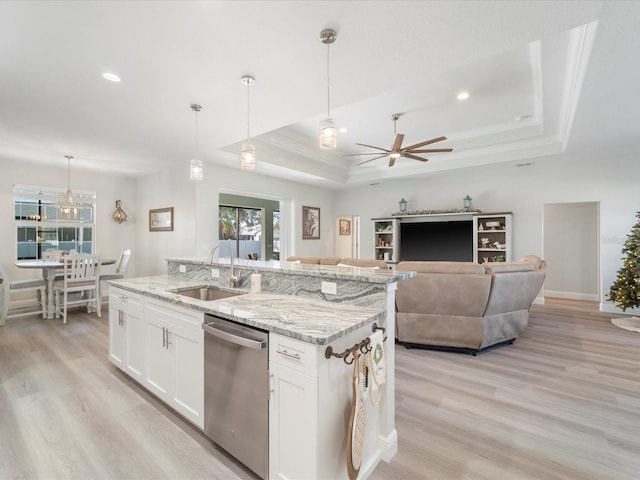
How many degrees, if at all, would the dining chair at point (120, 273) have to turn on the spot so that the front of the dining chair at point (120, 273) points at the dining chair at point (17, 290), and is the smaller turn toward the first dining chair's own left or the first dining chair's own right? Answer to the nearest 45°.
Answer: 0° — it already faces it

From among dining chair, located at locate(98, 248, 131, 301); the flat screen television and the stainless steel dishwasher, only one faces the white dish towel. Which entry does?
the flat screen television

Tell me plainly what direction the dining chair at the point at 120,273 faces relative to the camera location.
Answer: facing to the left of the viewer

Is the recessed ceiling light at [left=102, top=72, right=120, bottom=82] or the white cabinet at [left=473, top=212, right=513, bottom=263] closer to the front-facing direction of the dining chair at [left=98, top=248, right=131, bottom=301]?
the recessed ceiling light

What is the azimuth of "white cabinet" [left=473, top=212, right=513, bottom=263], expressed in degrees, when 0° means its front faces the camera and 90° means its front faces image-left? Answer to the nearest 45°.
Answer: approximately 0°

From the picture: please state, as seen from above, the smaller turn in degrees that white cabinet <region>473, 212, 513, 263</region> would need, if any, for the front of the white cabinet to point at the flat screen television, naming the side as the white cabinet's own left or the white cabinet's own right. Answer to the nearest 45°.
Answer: approximately 90° to the white cabinet's own right

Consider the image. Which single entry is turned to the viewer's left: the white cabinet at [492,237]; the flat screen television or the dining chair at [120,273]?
the dining chair

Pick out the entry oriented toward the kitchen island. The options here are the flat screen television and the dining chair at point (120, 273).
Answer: the flat screen television

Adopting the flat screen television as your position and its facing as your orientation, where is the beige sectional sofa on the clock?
The beige sectional sofa is roughly at 12 o'clock from the flat screen television.

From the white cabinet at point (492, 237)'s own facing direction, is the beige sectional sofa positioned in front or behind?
in front

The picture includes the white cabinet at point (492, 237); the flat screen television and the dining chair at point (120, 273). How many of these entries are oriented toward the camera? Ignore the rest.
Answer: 2

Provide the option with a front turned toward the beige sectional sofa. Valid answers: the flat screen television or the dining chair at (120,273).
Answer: the flat screen television

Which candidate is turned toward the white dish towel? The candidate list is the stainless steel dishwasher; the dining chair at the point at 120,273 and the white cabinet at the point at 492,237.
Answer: the white cabinet

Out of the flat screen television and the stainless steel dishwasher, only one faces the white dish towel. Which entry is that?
the flat screen television

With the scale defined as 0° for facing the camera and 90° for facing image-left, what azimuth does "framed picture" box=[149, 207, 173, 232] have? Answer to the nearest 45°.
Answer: approximately 45°
